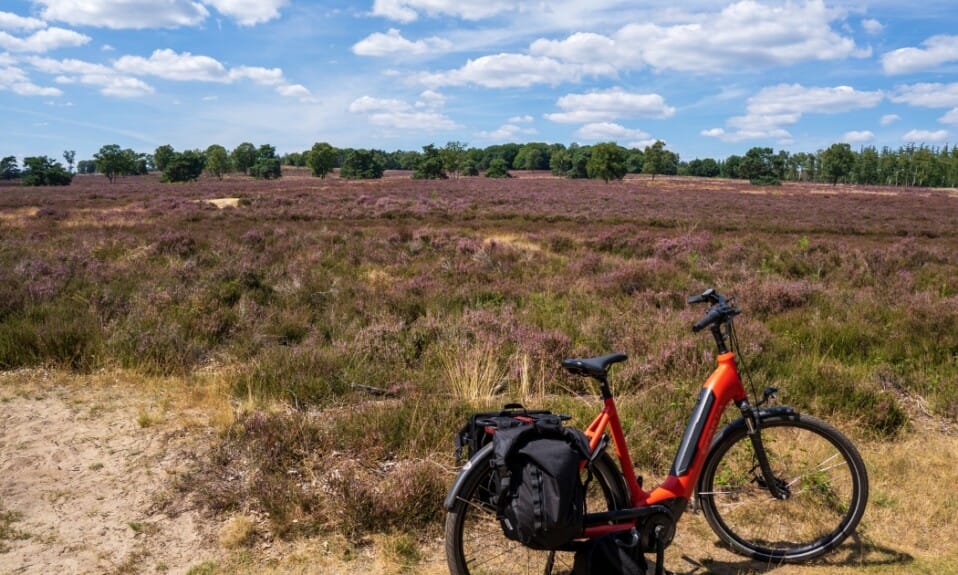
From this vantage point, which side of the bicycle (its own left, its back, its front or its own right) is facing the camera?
right
